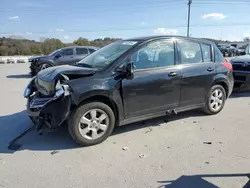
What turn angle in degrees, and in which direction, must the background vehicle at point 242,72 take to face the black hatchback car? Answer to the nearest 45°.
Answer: approximately 45° to its left

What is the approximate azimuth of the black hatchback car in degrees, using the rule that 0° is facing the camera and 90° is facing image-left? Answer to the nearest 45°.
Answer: approximately 45°

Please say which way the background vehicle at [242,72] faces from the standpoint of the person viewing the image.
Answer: facing the viewer and to the left of the viewer

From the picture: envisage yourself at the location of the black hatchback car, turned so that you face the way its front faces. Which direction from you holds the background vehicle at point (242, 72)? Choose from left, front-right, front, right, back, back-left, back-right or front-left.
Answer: back

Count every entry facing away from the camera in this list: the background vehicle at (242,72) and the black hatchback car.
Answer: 0

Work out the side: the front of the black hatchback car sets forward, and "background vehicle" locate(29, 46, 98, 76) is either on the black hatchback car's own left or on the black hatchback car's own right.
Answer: on the black hatchback car's own right
